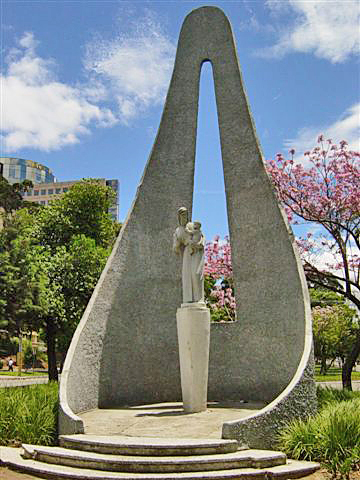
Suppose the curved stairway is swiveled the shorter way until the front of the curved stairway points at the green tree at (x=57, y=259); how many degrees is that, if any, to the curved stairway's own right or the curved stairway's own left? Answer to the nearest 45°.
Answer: approximately 180°

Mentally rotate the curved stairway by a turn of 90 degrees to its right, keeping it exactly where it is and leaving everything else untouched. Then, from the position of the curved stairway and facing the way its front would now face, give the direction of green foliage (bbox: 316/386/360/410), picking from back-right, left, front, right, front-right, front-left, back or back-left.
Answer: back-right

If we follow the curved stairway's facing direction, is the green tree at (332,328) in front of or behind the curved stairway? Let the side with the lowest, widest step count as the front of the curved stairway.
behind

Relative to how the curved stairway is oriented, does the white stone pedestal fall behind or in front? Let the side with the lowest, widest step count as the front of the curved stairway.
behind

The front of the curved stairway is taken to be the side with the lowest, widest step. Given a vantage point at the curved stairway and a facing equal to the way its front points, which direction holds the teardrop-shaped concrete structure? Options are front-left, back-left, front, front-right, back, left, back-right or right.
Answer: back

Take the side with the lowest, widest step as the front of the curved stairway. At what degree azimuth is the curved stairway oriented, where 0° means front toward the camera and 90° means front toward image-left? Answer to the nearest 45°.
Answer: approximately 0°

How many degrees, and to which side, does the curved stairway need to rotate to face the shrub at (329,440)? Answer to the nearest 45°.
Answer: approximately 90° to its left
